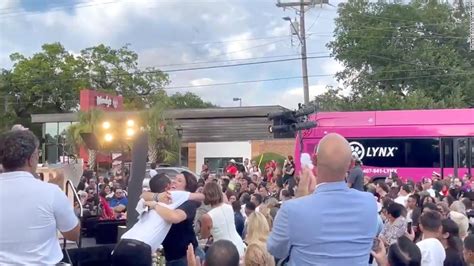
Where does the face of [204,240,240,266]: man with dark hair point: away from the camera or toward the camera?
away from the camera

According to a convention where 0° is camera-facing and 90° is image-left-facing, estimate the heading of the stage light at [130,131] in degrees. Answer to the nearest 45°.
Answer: approximately 0°
